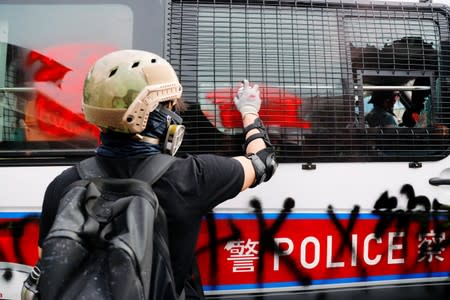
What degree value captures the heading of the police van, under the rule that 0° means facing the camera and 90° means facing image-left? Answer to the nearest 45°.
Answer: approximately 270°

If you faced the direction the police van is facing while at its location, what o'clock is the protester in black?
The protester in black is roughly at 4 o'clock from the police van.
